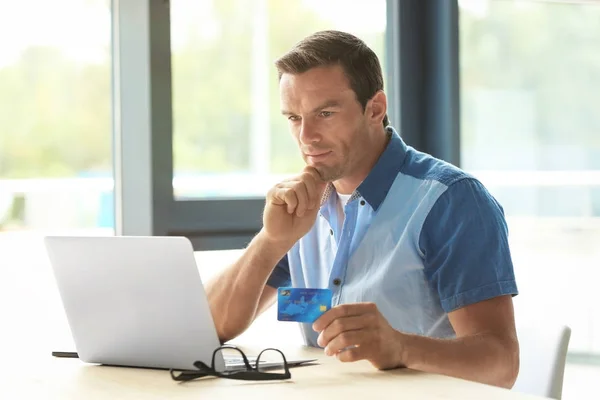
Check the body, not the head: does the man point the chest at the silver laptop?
yes

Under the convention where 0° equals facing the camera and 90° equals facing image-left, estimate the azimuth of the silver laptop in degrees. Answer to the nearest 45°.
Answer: approximately 225°

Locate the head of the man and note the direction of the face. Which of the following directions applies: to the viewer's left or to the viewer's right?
to the viewer's left

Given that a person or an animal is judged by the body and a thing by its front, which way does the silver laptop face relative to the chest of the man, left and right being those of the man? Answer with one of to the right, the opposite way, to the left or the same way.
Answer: the opposite way

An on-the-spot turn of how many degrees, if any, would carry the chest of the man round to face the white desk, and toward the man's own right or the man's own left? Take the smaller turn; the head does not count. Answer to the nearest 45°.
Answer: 0° — they already face it
